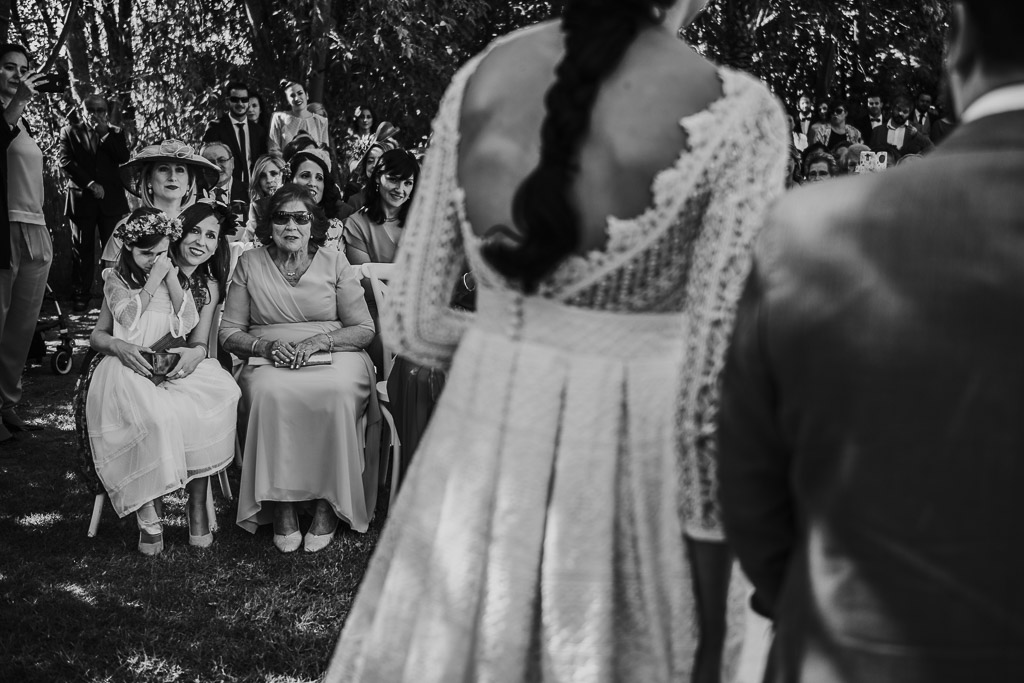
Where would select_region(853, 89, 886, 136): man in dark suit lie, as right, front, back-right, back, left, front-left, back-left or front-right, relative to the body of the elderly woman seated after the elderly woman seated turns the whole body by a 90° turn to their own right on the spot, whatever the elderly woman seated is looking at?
back-right

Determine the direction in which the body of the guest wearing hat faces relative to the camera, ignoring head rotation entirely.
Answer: toward the camera

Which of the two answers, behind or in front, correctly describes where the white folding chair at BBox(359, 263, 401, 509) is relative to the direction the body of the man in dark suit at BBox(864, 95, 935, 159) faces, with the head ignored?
in front

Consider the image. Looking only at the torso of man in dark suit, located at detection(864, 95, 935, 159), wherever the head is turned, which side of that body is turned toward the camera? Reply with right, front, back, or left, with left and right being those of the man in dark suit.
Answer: front

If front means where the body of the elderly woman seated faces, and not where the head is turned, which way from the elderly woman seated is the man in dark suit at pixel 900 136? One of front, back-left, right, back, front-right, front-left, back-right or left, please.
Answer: back-left

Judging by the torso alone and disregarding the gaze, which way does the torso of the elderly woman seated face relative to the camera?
toward the camera

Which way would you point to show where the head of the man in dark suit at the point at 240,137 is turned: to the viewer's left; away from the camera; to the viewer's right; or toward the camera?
toward the camera

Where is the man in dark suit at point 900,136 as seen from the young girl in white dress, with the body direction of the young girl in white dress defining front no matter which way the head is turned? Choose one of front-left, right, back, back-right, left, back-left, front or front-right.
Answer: back-left

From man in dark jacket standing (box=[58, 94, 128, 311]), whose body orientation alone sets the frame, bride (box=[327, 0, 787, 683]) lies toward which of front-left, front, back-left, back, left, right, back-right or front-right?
front

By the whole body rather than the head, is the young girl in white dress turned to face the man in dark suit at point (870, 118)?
no

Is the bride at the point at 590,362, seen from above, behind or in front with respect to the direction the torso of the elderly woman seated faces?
in front

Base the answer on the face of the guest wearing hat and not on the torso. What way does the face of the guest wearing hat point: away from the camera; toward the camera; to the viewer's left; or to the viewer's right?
toward the camera

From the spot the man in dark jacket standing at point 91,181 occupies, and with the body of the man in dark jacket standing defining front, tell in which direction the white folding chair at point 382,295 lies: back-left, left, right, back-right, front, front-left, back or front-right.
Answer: front

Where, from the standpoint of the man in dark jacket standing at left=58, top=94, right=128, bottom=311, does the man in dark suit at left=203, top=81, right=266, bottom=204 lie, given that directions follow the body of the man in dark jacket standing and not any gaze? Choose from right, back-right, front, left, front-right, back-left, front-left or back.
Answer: front-left

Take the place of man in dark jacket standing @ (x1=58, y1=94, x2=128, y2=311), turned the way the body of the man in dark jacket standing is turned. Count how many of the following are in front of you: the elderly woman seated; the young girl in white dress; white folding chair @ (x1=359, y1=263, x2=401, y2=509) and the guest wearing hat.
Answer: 4

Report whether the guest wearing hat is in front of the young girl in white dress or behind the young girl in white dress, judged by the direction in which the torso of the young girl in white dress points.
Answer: behind

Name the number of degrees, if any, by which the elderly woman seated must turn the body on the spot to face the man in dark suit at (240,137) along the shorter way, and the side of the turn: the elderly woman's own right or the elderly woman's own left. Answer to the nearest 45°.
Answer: approximately 180°

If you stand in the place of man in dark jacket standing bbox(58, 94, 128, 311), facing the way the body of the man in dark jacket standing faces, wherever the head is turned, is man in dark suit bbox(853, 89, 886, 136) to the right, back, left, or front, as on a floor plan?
left
